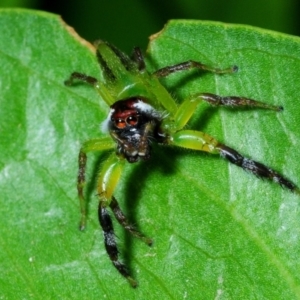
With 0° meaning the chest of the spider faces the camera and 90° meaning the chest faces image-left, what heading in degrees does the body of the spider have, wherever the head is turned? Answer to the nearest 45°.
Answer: approximately 0°
